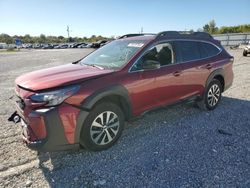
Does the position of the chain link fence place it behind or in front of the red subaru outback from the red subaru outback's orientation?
behind

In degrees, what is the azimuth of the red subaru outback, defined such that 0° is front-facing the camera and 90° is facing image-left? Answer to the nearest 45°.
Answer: approximately 45°
